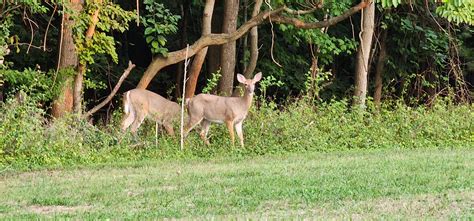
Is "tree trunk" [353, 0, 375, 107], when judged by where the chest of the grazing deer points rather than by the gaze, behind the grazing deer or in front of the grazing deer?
in front

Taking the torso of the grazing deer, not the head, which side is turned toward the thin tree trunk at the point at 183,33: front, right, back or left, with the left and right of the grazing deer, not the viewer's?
left

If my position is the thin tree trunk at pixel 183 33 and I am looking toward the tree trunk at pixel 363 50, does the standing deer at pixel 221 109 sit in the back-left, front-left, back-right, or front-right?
front-right

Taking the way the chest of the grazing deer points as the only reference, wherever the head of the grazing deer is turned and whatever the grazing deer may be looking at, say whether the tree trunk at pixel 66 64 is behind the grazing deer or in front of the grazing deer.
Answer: behind

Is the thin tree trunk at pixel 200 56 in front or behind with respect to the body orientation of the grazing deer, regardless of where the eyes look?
in front

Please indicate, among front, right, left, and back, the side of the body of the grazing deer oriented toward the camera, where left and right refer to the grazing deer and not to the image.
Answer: right

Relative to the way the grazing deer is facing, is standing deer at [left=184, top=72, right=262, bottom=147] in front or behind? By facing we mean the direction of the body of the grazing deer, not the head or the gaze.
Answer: in front

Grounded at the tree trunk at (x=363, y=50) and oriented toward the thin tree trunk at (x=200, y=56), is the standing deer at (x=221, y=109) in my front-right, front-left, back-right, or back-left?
front-left

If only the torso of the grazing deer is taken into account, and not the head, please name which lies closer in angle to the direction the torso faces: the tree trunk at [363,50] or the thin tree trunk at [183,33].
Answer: the tree trunk
